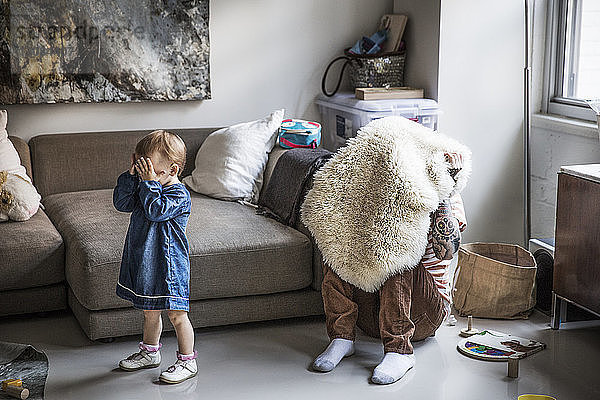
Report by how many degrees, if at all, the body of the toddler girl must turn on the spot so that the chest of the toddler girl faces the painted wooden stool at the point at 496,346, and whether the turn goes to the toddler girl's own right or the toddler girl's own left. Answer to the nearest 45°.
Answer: approximately 135° to the toddler girl's own left

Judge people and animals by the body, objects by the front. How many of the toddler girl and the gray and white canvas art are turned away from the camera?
0

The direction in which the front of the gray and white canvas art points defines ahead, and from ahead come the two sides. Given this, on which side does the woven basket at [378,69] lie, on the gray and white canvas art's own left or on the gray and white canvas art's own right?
on the gray and white canvas art's own left

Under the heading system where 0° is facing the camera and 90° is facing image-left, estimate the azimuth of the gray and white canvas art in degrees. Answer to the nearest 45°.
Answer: approximately 0°

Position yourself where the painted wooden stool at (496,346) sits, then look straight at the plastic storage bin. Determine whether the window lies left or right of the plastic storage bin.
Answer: right

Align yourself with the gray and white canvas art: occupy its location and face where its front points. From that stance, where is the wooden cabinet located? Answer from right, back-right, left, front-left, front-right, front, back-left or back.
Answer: front-left

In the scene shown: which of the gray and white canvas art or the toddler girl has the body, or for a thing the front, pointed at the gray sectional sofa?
the gray and white canvas art

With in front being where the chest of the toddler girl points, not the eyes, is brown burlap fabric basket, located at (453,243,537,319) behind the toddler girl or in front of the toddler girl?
behind

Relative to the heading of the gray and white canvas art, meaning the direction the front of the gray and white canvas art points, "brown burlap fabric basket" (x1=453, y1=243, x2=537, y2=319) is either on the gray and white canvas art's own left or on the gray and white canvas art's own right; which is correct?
on the gray and white canvas art's own left

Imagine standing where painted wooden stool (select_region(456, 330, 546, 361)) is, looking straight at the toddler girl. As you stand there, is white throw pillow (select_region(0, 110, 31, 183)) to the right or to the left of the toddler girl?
right
